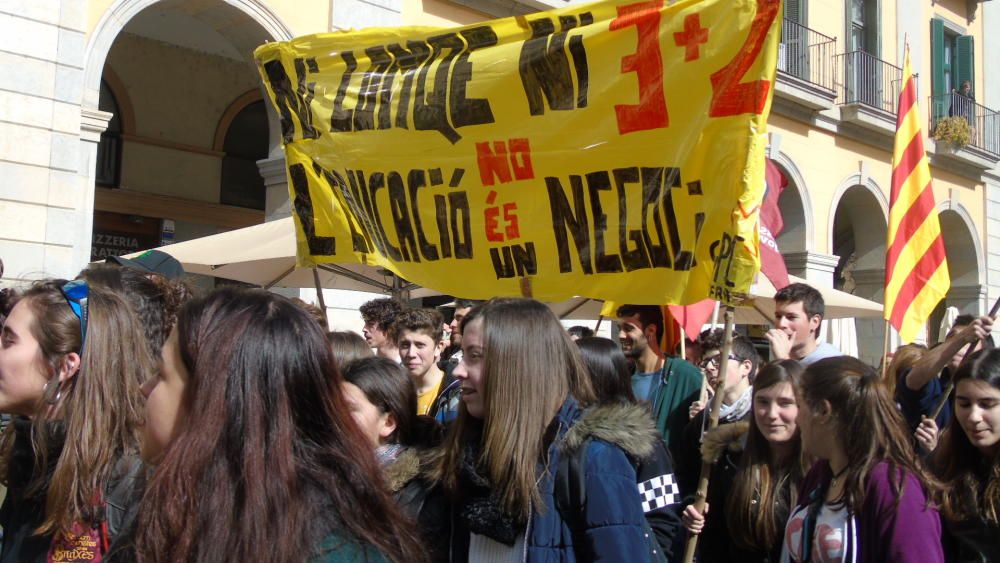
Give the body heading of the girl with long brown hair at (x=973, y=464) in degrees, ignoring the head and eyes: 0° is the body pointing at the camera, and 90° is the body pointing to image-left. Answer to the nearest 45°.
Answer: approximately 45°

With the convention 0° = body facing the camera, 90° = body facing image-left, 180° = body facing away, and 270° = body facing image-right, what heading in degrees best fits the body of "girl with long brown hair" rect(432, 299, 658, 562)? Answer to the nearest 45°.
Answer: approximately 45°

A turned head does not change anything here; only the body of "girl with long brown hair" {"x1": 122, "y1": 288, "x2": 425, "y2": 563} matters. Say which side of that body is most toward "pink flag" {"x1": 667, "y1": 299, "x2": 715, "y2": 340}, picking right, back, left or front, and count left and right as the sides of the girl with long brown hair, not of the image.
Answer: right

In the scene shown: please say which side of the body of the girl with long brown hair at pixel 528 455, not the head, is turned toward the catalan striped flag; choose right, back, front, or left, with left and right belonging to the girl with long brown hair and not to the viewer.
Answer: back

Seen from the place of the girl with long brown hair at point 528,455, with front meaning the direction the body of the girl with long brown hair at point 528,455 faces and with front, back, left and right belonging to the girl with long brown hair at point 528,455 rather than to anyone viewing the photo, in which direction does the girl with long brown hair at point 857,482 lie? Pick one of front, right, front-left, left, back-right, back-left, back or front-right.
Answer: back-left

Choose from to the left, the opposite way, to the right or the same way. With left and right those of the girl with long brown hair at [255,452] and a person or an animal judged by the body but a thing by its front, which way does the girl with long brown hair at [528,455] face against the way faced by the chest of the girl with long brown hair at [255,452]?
to the left

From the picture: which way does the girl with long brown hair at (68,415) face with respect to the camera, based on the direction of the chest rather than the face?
to the viewer's left

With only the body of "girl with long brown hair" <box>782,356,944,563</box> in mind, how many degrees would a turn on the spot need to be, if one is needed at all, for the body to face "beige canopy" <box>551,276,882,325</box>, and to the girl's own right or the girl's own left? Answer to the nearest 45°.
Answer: approximately 135° to the girl's own right
